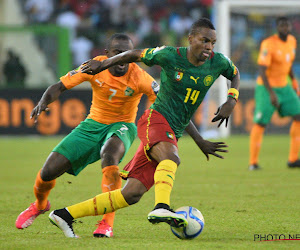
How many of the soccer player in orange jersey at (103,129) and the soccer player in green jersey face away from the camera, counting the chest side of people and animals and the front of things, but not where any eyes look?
0

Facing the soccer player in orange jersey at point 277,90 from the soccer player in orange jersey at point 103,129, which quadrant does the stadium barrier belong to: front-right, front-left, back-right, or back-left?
front-left

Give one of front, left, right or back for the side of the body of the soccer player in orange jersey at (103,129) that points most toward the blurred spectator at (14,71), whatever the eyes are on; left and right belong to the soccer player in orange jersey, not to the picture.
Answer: back

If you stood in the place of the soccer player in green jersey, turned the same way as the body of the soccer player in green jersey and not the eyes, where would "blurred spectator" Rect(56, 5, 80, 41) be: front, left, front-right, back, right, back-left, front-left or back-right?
back-left

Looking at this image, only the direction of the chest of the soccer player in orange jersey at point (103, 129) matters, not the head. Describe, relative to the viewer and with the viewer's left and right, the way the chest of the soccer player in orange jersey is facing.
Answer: facing the viewer

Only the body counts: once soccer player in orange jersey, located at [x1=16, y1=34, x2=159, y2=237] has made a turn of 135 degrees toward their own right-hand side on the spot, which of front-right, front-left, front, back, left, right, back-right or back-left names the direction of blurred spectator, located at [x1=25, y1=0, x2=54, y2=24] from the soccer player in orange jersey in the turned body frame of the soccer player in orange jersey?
front-right

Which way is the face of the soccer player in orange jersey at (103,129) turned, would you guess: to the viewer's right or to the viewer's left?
to the viewer's right

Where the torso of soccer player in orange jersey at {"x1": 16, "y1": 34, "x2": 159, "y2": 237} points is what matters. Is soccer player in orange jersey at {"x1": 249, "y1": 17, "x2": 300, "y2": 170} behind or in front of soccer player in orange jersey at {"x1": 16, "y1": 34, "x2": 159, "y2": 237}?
behind

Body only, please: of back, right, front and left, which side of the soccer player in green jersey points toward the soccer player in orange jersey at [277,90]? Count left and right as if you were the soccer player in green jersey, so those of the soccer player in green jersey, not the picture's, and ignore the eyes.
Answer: left

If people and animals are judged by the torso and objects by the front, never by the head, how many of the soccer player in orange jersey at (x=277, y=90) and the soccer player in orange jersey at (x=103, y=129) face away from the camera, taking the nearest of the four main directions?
0

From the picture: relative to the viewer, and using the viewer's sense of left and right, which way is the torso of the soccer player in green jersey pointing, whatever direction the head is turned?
facing the viewer and to the right of the viewer
